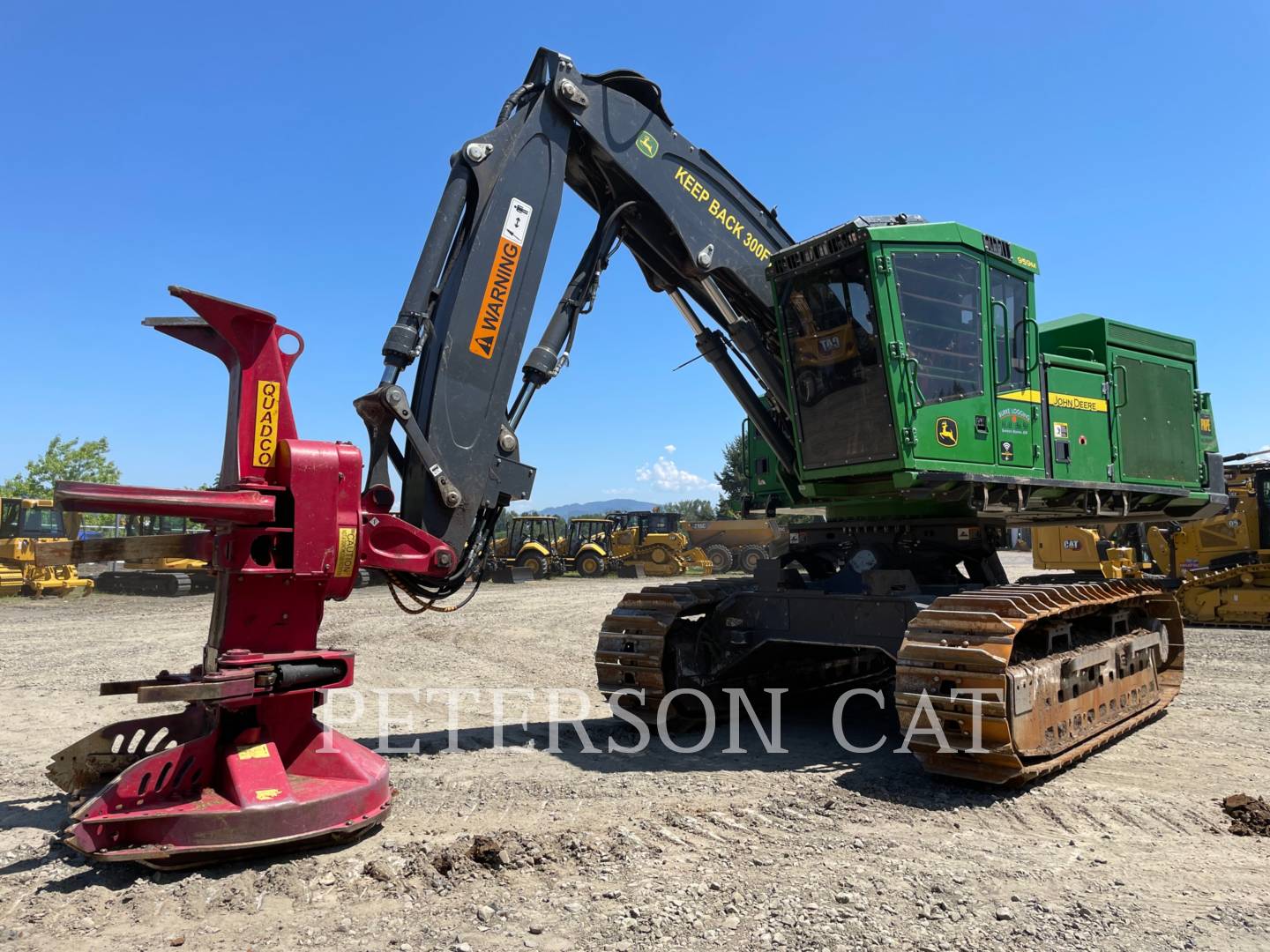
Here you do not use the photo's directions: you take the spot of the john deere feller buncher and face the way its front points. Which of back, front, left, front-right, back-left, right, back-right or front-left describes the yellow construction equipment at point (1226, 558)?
back

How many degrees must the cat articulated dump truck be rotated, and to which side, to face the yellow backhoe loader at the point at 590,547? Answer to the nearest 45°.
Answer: approximately 135° to its right

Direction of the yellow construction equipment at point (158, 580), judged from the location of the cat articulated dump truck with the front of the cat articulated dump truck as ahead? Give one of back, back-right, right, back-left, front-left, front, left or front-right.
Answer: back-right

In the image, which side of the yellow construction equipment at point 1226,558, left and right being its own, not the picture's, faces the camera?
left

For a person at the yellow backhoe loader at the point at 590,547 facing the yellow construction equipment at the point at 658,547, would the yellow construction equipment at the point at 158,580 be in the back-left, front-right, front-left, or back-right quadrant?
back-right

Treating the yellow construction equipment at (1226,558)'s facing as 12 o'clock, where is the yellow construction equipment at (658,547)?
the yellow construction equipment at (658,547) is roughly at 1 o'clock from the yellow construction equipment at (1226,558).

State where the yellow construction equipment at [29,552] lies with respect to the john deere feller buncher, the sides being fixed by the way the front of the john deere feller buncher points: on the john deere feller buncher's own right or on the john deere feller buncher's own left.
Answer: on the john deere feller buncher's own right

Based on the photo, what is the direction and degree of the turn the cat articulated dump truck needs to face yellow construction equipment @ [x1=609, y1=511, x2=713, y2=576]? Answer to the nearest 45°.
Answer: approximately 135° to its right
